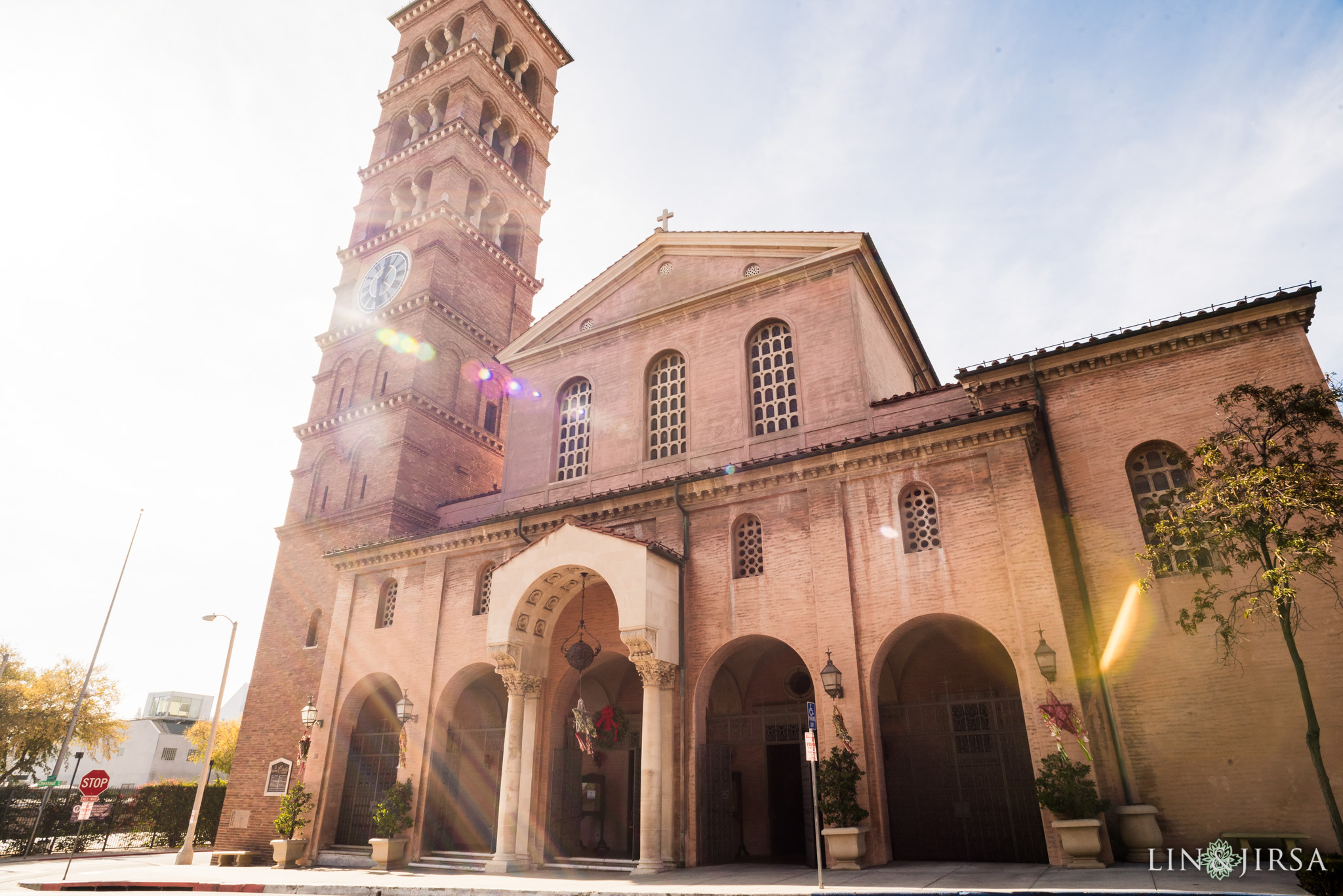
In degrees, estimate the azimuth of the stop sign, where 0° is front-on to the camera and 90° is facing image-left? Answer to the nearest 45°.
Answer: approximately 0°

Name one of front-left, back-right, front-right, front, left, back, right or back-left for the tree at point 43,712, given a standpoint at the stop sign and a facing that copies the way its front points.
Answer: back

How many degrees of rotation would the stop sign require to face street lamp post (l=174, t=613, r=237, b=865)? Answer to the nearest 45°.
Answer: approximately 135° to its left

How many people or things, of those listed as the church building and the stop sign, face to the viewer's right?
0

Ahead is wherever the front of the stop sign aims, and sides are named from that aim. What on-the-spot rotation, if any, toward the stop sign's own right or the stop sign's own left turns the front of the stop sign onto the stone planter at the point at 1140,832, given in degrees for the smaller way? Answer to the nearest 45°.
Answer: approximately 45° to the stop sign's own left
